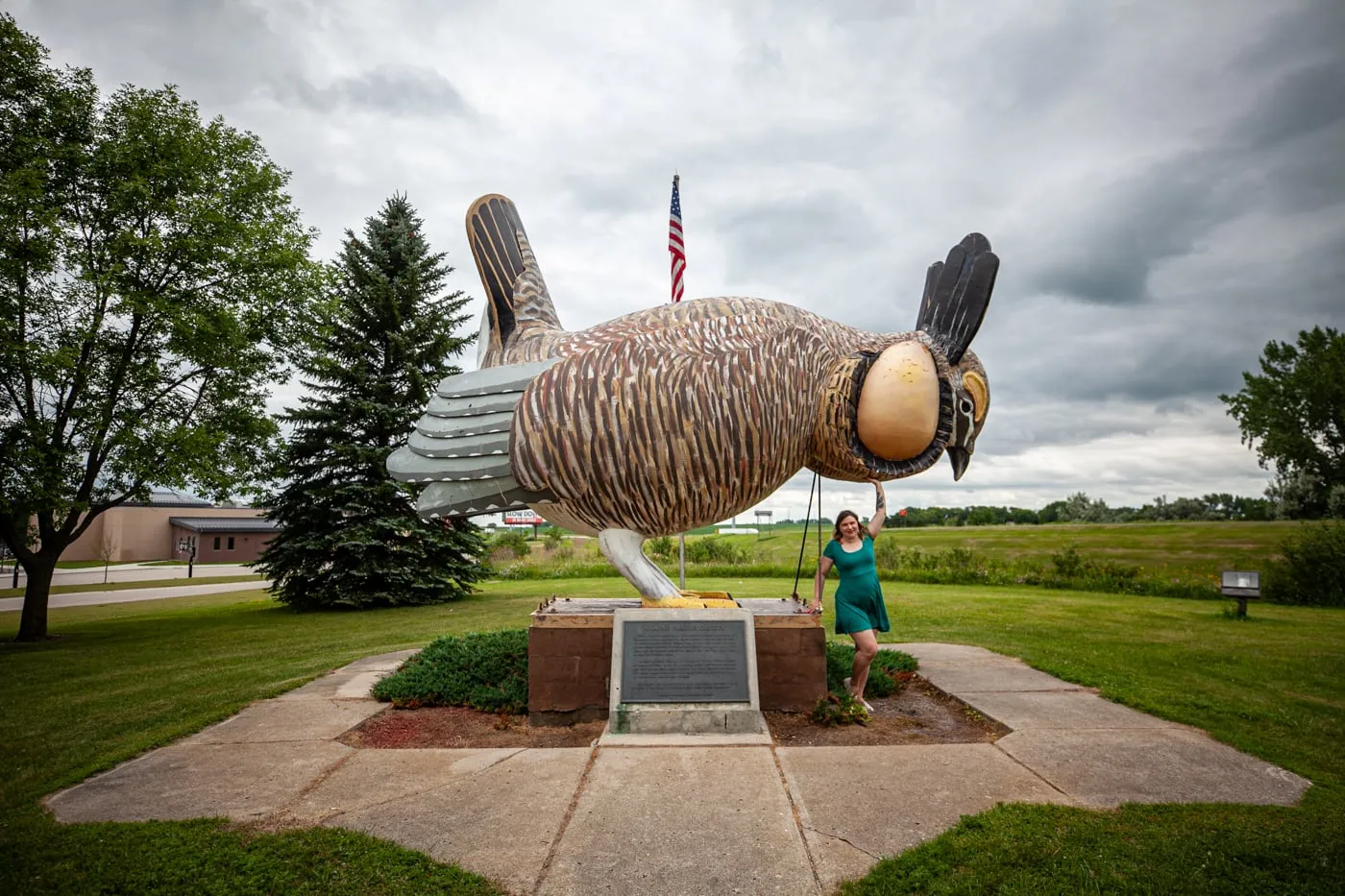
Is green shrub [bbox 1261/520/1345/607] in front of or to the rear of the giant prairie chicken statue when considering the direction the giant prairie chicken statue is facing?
in front

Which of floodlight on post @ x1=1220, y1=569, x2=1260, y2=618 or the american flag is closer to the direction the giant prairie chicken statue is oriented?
the floodlight on post

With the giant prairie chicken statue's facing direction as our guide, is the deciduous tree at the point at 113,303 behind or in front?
behind

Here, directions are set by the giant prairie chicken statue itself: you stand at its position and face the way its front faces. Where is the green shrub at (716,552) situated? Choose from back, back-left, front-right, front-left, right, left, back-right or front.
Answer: left

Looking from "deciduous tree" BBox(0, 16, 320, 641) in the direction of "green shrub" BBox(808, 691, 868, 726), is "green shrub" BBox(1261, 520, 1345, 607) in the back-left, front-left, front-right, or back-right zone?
front-left

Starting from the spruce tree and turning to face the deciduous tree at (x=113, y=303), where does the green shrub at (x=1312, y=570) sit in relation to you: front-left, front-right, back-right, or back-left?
back-left

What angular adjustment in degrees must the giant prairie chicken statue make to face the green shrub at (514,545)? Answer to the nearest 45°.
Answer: approximately 90° to its left

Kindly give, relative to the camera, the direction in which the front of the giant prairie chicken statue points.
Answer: facing to the right of the viewer

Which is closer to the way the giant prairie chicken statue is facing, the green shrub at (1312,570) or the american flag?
the green shrub

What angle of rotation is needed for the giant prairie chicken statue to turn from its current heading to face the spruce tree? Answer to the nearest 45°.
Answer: approximately 135° to its left

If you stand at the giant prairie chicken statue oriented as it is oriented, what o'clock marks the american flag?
The american flag is roughly at 9 o'clock from the giant prairie chicken statue.
